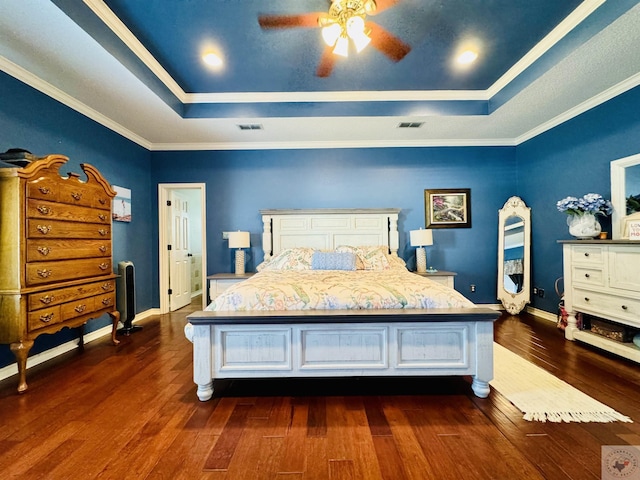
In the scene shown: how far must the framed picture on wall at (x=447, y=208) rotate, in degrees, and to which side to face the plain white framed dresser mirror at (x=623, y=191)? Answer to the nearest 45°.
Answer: approximately 45° to its left

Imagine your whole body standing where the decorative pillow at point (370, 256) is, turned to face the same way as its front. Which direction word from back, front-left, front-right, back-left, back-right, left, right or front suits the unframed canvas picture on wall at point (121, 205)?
right

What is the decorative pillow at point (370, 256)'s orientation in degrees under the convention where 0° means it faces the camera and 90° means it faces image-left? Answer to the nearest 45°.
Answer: approximately 0°

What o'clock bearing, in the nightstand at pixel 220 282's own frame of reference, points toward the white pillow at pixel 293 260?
The white pillow is roughly at 10 o'clock from the nightstand.

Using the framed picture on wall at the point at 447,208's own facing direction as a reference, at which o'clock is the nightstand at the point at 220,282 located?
The nightstand is roughly at 2 o'clock from the framed picture on wall.

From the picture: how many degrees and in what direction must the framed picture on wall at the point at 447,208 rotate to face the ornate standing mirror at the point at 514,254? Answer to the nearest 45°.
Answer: approximately 90° to its left

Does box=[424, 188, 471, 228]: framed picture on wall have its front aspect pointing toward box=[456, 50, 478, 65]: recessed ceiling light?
yes

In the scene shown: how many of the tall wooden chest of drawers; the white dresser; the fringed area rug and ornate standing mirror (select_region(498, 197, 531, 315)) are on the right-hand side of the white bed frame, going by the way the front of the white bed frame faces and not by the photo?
1

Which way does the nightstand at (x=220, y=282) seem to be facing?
toward the camera

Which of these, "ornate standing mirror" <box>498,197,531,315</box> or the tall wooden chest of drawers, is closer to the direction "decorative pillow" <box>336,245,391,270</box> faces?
the tall wooden chest of drawers

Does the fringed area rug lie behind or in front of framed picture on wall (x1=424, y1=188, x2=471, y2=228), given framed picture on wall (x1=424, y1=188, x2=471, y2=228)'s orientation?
in front

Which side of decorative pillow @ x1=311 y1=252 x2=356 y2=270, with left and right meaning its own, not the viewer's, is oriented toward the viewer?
front

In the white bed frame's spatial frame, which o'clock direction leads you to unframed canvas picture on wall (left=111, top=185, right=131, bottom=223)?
The unframed canvas picture on wall is roughly at 4 o'clock from the white bed frame.

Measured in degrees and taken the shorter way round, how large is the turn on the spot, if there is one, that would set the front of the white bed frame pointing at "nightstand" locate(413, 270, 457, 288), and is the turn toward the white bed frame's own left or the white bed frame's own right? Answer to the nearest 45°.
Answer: approximately 135° to the white bed frame's own left

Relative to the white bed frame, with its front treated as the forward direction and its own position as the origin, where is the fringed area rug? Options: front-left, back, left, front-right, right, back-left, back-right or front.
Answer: left

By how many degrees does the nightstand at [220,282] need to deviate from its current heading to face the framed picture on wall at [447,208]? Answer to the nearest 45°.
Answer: approximately 90° to its left
